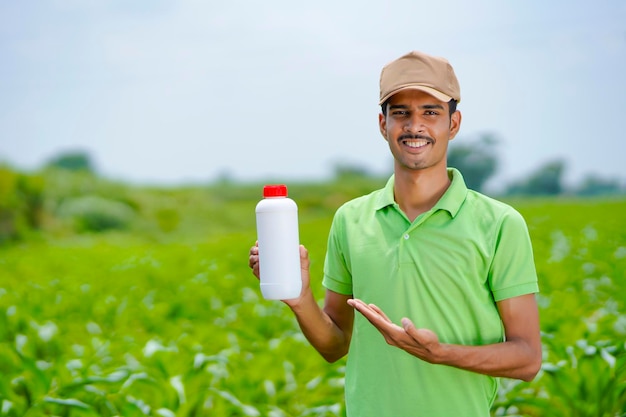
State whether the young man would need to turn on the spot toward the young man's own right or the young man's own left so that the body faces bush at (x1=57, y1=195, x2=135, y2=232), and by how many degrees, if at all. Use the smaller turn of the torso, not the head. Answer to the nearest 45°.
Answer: approximately 180°

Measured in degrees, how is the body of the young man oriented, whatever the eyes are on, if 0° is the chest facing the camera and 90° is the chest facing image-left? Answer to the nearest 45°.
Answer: approximately 0°

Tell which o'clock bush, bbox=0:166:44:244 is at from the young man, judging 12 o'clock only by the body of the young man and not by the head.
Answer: The bush is roughly at 5 o'clock from the young man.
